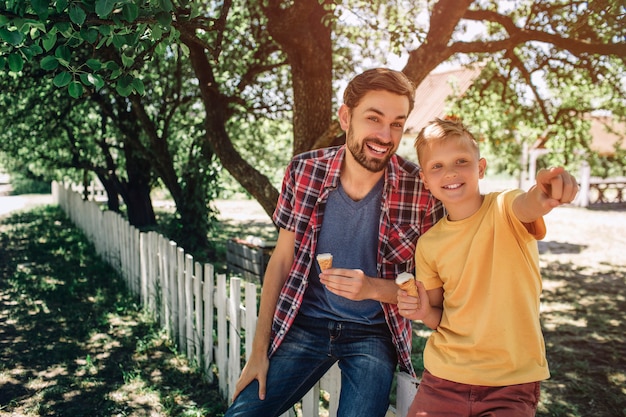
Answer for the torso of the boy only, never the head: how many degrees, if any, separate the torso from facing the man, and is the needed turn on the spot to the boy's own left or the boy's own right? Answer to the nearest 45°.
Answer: approximately 135° to the boy's own right

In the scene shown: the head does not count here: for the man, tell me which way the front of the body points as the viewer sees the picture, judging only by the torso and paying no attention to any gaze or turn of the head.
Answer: toward the camera

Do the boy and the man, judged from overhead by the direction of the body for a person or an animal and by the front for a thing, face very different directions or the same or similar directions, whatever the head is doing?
same or similar directions

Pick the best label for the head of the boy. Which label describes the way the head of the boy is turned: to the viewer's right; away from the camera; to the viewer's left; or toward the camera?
toward the camera

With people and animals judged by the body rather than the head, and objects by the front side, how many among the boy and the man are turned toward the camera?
2
